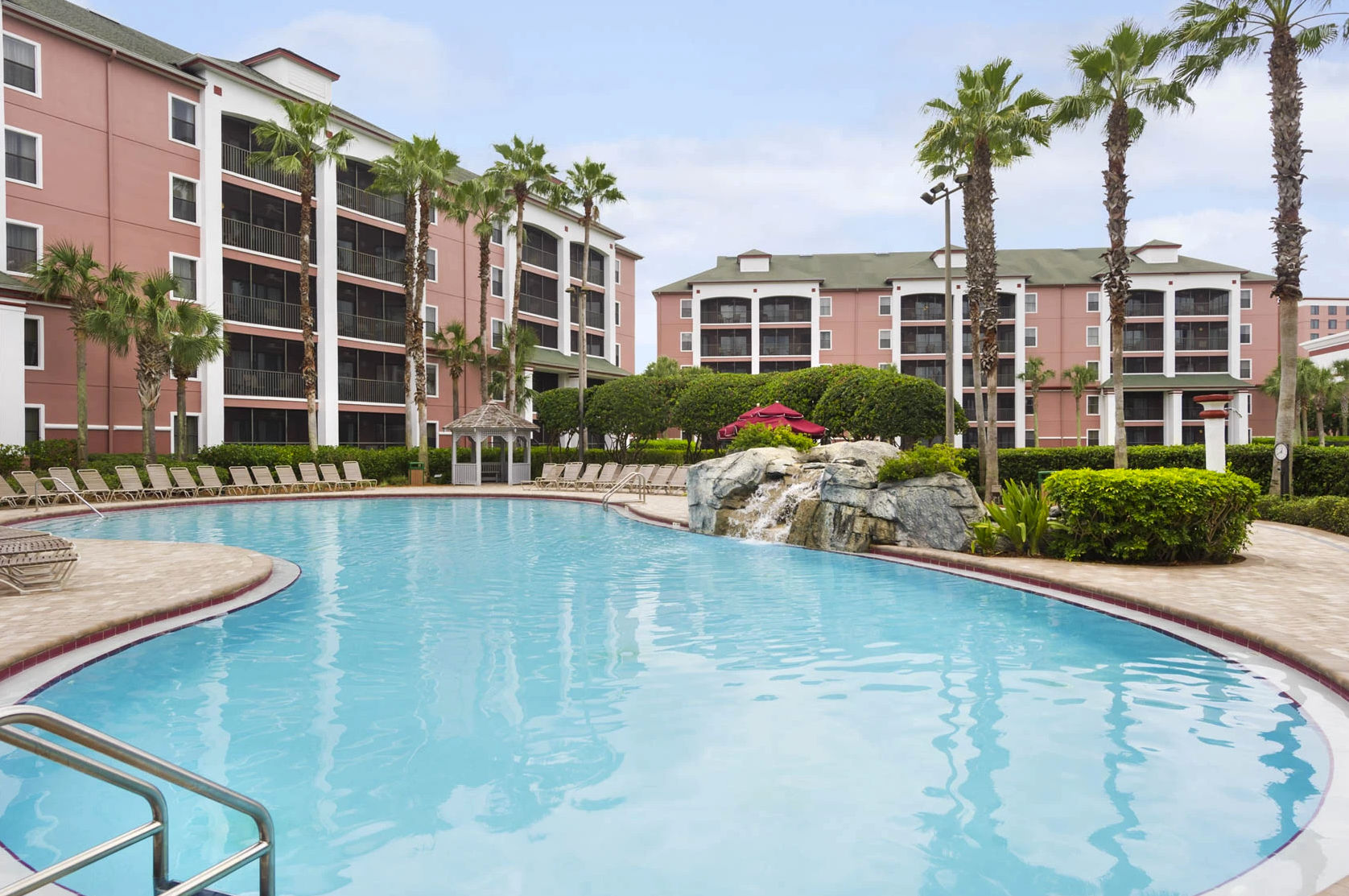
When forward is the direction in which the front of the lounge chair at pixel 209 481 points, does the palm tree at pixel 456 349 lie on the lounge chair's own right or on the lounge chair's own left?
on the lounge chair's own left

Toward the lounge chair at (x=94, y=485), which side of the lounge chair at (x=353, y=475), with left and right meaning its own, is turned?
right

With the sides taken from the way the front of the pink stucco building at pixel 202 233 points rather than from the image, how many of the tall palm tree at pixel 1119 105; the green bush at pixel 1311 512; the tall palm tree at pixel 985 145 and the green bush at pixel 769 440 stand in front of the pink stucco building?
4

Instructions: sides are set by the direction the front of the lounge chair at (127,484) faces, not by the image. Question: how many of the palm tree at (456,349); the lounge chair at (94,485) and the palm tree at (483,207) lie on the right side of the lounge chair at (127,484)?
1

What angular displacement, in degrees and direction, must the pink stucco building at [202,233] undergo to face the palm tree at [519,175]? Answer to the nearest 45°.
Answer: approximately 45° to its left

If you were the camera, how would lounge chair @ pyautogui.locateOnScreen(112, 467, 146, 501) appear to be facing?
facing the viewer and to the right of the viewer

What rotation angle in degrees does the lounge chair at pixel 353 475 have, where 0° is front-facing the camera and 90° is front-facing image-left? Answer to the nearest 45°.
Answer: approximately 315°

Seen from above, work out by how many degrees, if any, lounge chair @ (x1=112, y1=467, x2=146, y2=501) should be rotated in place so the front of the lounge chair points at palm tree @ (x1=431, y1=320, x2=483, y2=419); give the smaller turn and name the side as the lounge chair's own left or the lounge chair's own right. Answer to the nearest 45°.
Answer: approximately 90° to the lounge chair's own left

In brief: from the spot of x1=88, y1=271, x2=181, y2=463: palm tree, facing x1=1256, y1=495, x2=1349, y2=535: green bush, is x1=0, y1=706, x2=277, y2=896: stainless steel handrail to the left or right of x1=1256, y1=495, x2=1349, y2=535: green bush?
right

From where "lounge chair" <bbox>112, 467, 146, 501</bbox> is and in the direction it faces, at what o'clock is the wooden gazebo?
The wooden gazebo is roughly at 10 o'clock from the lounge chair.

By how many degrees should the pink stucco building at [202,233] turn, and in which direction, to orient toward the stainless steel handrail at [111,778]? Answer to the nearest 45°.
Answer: approximately 45° to its right

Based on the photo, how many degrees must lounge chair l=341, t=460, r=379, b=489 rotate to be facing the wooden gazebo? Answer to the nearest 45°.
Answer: approximately 45° to its left

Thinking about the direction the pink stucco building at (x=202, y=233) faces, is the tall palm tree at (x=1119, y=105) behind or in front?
in front

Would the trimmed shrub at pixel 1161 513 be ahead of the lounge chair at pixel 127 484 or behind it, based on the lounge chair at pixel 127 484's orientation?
ahead
